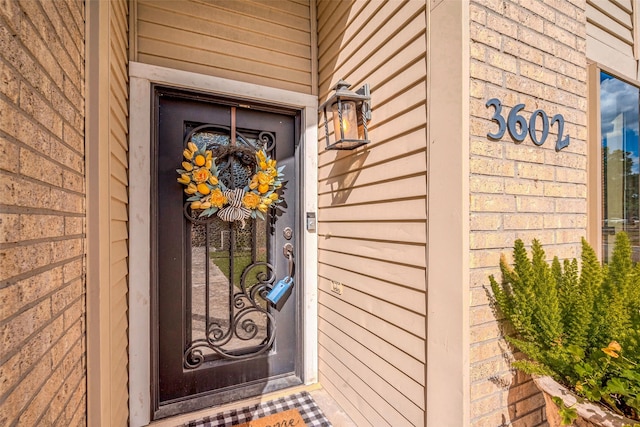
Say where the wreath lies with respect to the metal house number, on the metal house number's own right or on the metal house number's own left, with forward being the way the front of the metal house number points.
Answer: on the metal house number's own right

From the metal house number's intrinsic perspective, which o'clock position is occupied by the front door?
The front door is roughly at 4 o'clock from the metal house number.

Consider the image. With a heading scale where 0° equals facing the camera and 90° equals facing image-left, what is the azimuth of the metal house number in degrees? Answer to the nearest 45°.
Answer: approximately 315°

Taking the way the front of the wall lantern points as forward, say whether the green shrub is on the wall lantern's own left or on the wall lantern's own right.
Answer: on the wall lantern's own left

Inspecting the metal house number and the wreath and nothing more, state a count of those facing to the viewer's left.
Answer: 0

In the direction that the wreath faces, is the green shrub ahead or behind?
ahead

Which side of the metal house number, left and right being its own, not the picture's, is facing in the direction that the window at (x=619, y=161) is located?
left

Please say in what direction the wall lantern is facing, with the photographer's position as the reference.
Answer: facing the viewer and to the left of the viewer
